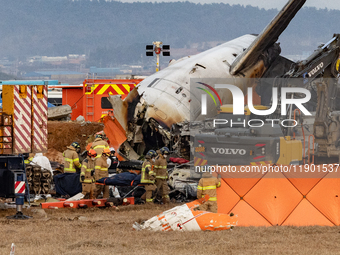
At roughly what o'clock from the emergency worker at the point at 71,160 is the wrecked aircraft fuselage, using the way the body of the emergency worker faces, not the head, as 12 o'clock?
The wrecked aircraft fuselage is roughly at 12 o'clock from the emergency worker.

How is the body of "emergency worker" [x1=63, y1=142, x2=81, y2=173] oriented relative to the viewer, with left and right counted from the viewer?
facing away from the viewer and to the right of the viewer

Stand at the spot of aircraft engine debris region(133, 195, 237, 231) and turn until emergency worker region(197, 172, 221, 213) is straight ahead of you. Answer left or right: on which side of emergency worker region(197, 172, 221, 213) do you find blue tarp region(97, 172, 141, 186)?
left

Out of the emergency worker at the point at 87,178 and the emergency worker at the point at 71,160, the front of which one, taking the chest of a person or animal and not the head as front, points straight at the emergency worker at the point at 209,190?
the emergency worker at the point at 87,178

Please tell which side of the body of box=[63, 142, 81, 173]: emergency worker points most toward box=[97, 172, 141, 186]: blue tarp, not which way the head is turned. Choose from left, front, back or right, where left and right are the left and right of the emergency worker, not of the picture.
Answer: right

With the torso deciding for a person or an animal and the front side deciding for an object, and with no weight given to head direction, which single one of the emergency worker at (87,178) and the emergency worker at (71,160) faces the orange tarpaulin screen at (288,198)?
the emergency worker at (87,178)
